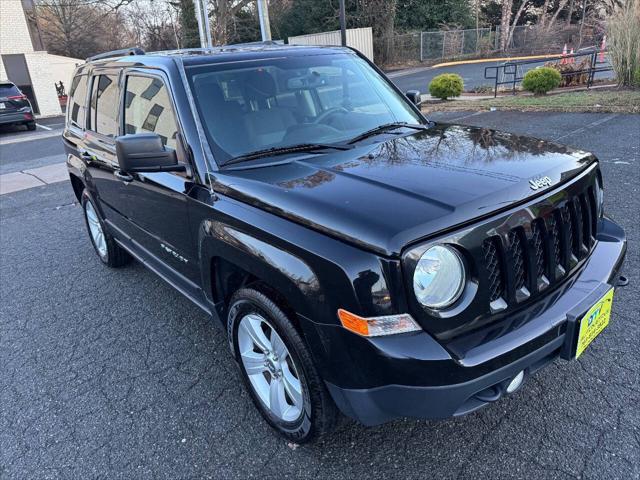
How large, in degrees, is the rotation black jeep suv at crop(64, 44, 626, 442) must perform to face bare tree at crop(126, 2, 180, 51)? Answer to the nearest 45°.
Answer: approximately 135° to its left

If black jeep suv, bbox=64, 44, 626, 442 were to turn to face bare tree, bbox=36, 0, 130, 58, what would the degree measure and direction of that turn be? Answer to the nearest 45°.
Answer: approximately 180°

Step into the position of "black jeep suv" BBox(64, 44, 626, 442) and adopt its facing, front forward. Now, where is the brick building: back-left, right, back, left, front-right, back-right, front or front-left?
back

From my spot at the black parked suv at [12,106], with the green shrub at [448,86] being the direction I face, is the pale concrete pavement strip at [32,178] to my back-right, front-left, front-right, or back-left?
front-right

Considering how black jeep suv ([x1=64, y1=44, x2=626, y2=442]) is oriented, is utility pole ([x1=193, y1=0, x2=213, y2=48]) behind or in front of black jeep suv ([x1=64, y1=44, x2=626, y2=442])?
behind

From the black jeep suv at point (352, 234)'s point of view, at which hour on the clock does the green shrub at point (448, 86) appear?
The green shrub is roughly at 8 o'clock from the black jeep suv.

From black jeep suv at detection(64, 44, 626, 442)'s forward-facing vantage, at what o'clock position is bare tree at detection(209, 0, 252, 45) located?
The bare tree is roughly at 7 o'clock from the black jeep suv.

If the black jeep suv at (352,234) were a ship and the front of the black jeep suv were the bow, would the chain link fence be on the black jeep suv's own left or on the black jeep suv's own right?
on the black jeep suv's own left
